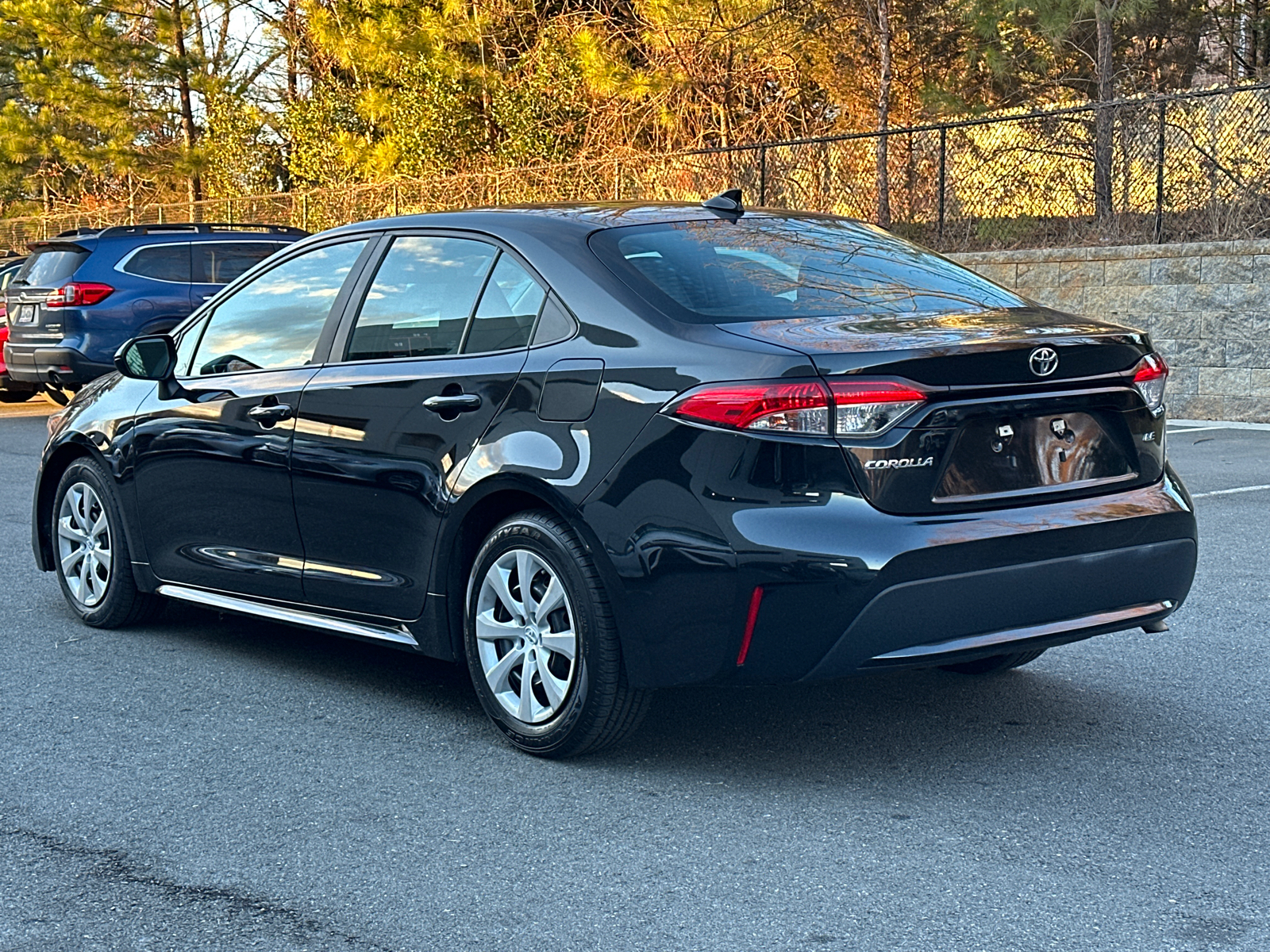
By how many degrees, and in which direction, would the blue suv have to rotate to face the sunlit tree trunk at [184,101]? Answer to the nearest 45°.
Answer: approximately 45° to its left

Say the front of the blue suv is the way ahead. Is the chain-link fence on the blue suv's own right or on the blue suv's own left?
on the blue suv's own right

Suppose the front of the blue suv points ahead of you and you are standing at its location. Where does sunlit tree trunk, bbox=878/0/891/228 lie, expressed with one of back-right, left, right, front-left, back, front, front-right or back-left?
front-right

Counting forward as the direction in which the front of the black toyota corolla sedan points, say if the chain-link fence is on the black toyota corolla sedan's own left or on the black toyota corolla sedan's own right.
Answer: on the black toyota corolla sedan's own right

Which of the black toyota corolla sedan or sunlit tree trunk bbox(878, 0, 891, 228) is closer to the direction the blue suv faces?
the sunlit tree trunk

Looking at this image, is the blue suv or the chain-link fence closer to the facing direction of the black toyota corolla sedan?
the blue suv

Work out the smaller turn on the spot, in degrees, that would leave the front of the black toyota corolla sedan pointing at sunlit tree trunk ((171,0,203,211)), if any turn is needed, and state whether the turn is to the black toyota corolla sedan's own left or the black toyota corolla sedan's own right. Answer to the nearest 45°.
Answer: approximately 45° to the black toyota corolla sedan's own right

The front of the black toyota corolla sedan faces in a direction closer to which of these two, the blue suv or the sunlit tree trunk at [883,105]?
the blue suv

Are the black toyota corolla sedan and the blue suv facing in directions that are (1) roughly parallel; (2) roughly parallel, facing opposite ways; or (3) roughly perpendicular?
roughly perpendicular

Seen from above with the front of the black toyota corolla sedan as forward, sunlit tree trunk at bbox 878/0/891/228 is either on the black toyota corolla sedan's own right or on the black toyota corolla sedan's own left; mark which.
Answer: on the black toyota corolla sedan's own right

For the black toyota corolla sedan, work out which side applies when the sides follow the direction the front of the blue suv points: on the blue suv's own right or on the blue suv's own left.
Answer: on the blue suv's own right

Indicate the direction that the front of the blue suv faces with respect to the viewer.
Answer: facing away from the viewer and to the right of the viewer

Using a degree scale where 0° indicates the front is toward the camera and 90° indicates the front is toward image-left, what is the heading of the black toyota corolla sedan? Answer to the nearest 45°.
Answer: approximately 135°
